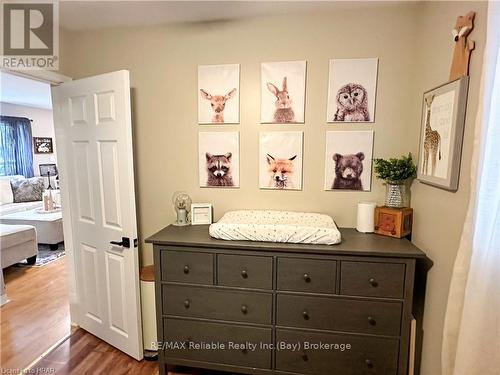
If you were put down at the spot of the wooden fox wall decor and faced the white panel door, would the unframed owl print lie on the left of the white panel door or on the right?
right

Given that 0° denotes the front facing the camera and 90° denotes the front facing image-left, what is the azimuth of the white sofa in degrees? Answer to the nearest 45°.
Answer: approximately 315°

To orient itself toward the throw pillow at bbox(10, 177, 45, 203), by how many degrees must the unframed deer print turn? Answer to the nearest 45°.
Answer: approximately 135° to its right

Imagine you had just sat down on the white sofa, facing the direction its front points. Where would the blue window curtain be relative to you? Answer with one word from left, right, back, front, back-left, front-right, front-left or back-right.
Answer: back-left

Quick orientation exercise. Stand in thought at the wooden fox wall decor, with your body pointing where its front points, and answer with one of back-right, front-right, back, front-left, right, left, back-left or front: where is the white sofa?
front-right

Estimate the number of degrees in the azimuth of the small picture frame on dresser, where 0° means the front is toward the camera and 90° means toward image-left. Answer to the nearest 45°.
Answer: approximately 0°

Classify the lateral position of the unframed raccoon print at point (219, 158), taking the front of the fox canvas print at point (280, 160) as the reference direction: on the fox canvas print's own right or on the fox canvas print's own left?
on the fox canvas print's own right

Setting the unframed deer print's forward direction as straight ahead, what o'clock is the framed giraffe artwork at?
The framed giraffe artwork is roughly at 10 o'clock from the unframed deer print.
